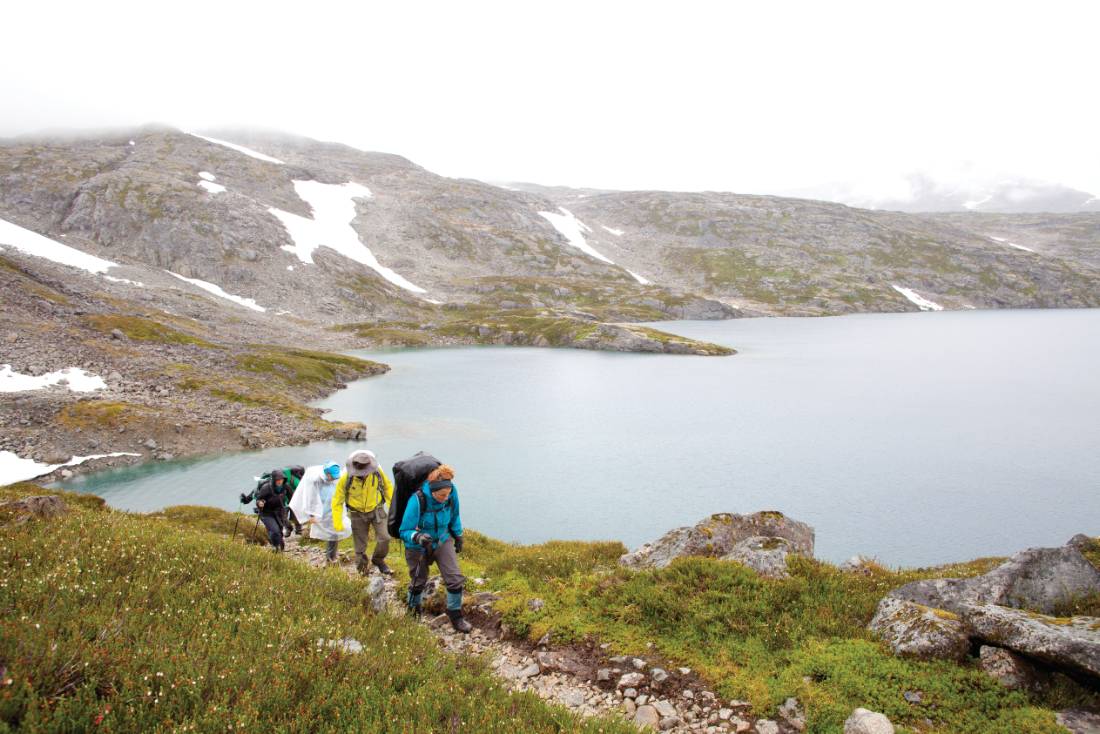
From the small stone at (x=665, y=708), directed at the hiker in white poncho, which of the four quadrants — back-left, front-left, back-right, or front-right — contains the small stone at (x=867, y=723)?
back-right

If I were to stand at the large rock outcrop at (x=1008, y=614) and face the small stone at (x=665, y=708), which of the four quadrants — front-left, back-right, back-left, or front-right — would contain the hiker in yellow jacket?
front-right

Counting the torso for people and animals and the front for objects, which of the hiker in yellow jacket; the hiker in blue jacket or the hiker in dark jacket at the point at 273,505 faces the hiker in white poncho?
the hiker in dark jacket

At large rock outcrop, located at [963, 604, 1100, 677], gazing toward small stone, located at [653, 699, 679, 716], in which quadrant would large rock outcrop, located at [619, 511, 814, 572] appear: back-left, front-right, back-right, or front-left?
front-right

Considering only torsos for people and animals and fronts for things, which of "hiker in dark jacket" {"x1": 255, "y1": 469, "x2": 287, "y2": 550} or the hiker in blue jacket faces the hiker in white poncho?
the hiker in dark jacket

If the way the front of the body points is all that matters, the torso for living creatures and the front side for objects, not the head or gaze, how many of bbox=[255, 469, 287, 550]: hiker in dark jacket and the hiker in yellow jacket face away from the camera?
0

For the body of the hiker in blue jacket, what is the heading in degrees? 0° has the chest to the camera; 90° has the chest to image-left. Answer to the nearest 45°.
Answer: approximately 315°

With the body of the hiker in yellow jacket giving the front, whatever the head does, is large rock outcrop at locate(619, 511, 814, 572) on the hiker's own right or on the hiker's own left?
on the hiker's own left

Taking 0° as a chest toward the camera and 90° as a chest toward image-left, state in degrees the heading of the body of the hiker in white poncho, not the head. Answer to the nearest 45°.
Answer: approximately 315°

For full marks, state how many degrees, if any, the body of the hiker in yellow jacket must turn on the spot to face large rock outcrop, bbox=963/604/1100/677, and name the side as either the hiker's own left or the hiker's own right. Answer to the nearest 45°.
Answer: approximately 45° to the hiker's own left

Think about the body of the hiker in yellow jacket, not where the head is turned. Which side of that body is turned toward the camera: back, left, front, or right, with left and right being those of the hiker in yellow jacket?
front

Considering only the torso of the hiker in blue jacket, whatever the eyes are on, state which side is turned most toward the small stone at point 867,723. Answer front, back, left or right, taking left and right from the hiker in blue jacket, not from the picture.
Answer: front

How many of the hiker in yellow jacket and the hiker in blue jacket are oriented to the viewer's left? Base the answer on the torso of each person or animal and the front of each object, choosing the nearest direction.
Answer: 0
